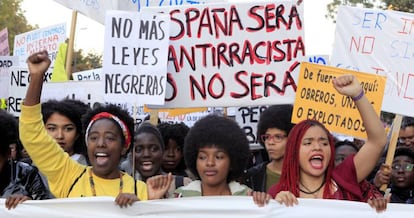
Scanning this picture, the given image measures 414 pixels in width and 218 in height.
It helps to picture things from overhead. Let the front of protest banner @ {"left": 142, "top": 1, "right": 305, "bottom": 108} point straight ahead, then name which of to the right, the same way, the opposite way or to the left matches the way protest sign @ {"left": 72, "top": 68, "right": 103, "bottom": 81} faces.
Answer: the same way

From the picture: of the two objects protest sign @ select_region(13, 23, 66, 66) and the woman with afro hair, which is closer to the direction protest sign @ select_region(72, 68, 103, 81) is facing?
the woman with afro hair

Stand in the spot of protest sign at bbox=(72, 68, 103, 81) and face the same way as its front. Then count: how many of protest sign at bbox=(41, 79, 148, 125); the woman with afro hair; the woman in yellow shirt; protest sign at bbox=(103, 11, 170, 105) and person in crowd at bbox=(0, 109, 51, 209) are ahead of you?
5

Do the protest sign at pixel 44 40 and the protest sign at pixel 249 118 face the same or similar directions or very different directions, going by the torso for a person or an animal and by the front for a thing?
same or similar directions

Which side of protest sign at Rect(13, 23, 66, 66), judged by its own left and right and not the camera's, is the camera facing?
front

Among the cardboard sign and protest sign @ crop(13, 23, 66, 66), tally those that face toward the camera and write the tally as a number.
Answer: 2

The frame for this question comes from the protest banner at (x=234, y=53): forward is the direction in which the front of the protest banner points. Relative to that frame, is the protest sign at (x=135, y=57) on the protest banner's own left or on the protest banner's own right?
on the protest banner's own right

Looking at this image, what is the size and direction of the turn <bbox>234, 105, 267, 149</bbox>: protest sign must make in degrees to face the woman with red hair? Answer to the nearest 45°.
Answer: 0° — it already faces them

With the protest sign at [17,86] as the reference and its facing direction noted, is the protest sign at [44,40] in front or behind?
behind

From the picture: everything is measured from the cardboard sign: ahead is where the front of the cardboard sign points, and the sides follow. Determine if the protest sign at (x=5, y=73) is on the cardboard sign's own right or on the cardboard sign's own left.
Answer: on the cardboard sign's own right

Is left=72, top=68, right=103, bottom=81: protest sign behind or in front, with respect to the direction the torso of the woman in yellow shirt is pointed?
behind

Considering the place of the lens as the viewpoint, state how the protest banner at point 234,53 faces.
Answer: facing the viewer

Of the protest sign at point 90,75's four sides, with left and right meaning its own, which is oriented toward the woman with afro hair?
front

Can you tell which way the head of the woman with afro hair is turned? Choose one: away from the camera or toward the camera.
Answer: toward the camera

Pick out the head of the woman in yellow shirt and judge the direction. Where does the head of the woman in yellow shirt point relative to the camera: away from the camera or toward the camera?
toward the camera

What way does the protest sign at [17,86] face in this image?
toward the camera

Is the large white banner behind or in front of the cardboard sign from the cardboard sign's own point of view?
in front
